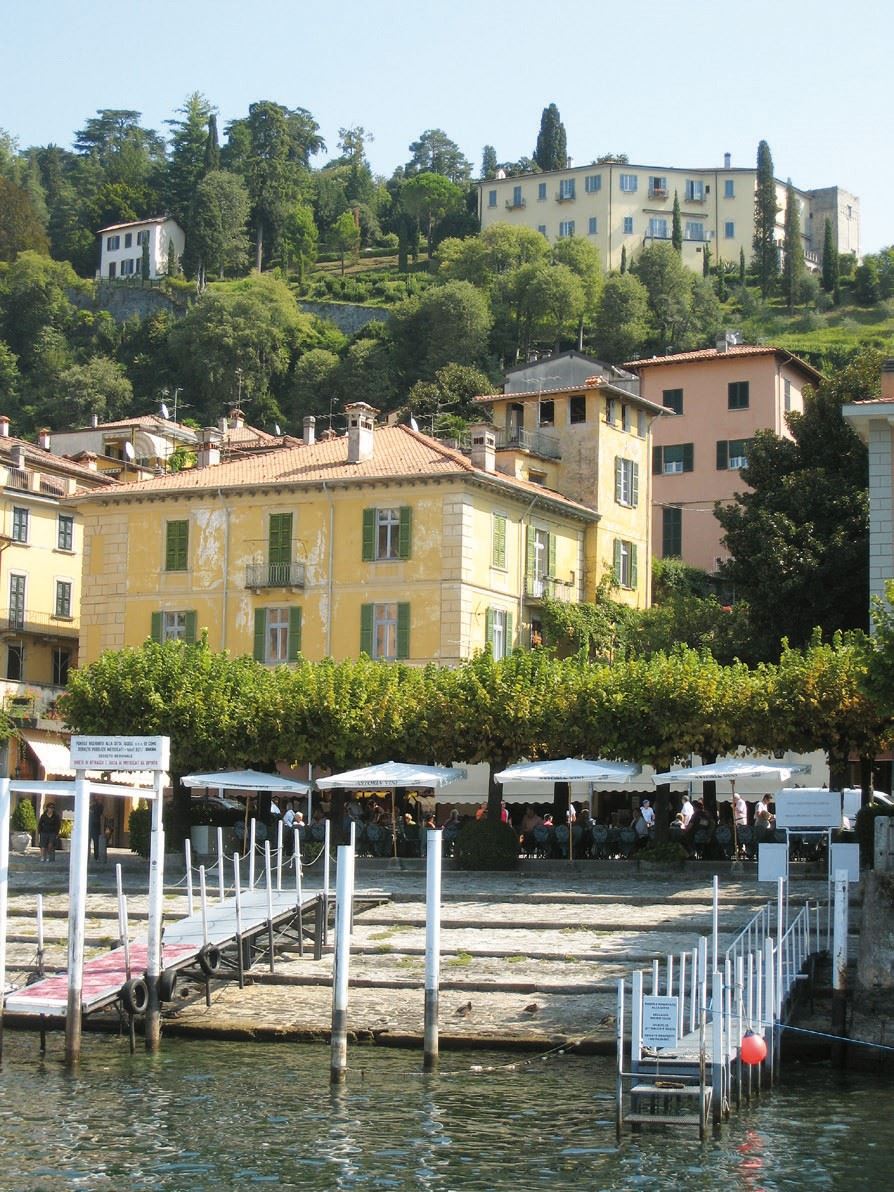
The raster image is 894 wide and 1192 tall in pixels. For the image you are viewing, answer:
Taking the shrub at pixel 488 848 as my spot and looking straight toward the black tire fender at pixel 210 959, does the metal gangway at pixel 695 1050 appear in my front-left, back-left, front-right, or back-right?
front-left

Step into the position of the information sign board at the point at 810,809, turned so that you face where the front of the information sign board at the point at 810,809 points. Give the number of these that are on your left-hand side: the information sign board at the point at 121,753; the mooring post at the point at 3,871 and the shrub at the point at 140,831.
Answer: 0

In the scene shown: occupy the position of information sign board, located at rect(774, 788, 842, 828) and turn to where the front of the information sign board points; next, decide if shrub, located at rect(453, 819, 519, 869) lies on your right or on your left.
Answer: on your right

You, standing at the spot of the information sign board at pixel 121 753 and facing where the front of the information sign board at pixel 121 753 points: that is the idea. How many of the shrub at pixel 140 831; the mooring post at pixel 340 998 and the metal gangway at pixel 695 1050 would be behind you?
1

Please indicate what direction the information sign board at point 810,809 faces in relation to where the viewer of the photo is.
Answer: facing the viewer

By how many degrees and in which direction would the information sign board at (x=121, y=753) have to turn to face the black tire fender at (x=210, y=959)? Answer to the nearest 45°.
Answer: approximately 135° to its left

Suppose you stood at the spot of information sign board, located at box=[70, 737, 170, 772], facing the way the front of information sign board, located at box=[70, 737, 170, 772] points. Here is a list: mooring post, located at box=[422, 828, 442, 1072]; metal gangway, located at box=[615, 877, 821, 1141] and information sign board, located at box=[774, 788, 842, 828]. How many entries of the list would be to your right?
0

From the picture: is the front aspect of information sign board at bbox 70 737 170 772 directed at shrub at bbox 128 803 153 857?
no

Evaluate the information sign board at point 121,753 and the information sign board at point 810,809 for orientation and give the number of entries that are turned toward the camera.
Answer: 2

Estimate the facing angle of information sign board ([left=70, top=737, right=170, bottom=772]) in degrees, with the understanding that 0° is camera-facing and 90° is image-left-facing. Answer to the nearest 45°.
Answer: approximately 0°

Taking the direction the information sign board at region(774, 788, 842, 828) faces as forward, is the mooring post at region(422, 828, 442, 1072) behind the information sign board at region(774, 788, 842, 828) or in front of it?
in front

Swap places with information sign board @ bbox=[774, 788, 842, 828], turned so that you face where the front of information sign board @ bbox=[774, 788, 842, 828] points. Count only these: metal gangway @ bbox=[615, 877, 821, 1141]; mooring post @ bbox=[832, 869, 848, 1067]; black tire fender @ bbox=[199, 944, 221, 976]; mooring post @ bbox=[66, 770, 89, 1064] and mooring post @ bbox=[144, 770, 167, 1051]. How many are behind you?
0

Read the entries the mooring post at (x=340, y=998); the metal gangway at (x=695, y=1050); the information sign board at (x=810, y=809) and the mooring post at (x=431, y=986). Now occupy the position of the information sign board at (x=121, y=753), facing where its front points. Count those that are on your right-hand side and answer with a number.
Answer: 0

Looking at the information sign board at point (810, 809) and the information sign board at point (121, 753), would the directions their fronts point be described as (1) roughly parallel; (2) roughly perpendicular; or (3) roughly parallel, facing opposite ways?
roughly parallel

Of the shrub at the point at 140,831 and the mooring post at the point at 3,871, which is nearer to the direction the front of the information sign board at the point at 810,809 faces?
the mooring post

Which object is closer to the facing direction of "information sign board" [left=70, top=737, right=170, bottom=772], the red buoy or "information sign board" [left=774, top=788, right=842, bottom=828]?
the red buoy

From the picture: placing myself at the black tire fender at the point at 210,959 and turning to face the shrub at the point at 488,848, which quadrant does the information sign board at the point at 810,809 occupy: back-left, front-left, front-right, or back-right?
front-right
